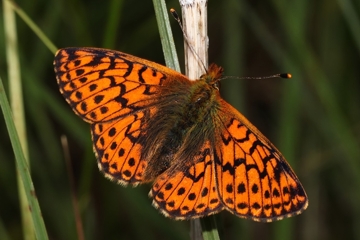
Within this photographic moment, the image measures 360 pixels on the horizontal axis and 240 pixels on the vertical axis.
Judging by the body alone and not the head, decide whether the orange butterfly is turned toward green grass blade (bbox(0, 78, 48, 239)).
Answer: no

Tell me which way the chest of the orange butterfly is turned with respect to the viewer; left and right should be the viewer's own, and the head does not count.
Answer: facing away from the viewer and to the right of the viewer

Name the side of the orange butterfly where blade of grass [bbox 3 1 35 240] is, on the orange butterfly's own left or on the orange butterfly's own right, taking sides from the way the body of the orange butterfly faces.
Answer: on the orange butterfly's own left
